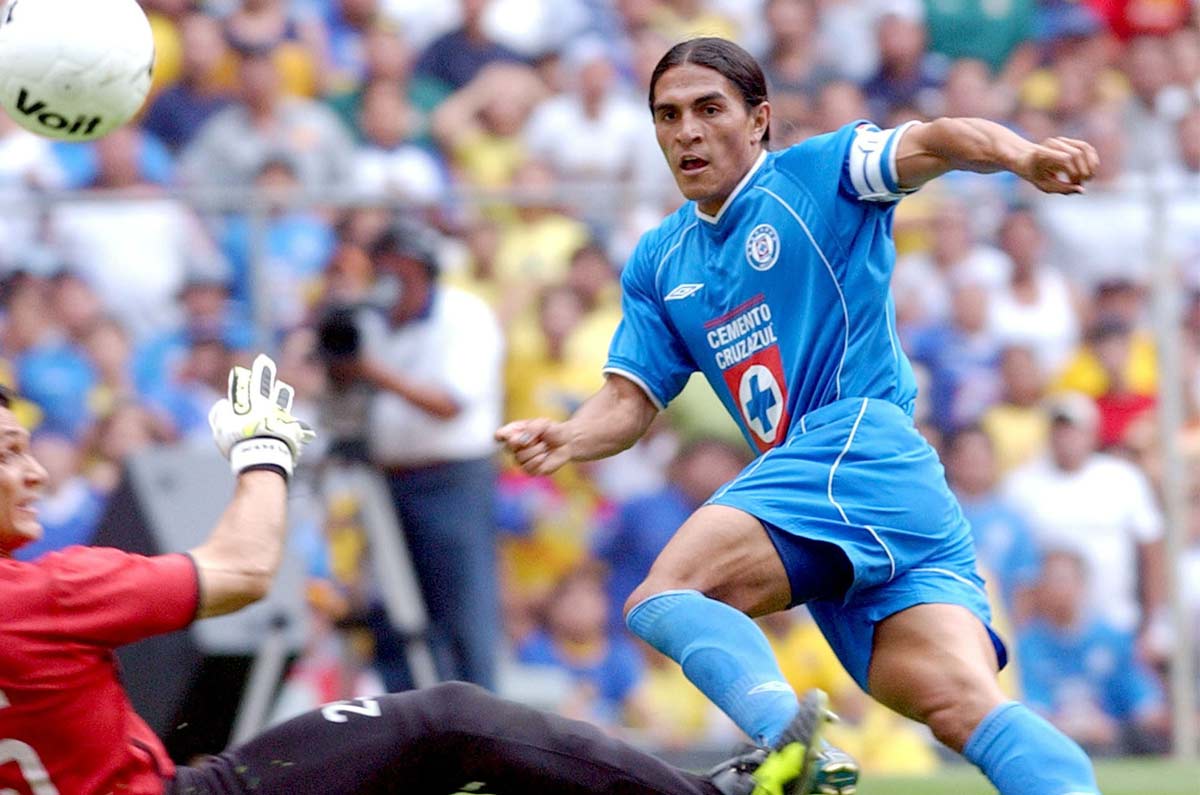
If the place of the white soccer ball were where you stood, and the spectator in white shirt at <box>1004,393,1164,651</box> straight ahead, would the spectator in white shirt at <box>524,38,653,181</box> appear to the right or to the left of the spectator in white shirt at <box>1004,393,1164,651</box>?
left

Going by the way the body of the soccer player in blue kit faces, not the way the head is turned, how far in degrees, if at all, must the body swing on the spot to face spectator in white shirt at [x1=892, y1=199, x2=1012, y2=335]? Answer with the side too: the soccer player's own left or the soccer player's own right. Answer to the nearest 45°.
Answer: approximately 135° to the soccer player's own right

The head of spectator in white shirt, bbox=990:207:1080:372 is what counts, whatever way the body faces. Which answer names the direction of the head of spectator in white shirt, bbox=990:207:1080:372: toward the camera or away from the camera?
toward the camera

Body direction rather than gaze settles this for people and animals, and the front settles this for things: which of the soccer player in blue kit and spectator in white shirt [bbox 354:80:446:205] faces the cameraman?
the spectator in white shirt

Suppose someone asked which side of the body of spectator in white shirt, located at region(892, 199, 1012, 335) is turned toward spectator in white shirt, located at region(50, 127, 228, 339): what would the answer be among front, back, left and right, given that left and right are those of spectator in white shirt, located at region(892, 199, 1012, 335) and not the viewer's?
right

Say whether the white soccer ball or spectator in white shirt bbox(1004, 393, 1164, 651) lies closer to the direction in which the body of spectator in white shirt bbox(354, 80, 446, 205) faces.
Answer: the white soccer ball

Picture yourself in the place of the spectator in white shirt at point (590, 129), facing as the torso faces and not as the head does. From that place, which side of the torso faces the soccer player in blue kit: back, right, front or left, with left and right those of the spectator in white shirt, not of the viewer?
front

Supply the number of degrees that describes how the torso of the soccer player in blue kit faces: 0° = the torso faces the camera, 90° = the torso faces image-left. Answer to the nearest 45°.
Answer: approximately 45°

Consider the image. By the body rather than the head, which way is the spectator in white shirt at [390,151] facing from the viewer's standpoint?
toward the camera

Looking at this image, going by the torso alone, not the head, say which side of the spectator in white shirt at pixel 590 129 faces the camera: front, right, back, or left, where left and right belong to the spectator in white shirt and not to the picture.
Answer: front

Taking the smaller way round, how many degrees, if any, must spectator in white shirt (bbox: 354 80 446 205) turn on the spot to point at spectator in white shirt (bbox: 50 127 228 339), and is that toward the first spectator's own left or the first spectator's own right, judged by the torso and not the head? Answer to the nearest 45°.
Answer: approximately 45° to the first spectator's own right

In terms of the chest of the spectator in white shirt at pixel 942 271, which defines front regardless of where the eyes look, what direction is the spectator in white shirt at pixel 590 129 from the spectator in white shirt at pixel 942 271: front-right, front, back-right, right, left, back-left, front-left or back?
back-right

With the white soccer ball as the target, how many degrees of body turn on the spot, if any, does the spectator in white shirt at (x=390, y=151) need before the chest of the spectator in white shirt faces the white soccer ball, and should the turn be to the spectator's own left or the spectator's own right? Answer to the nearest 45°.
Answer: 0° — they already face it

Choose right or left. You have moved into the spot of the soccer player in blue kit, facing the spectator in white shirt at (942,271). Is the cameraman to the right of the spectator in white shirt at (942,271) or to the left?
left

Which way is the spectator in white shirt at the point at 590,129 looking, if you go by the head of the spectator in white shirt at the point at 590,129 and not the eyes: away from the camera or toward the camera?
toward the camera

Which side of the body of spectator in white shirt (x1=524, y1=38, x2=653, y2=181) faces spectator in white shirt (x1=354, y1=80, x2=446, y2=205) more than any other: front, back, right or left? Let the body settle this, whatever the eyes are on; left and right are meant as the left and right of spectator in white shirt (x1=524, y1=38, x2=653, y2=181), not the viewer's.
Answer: right
